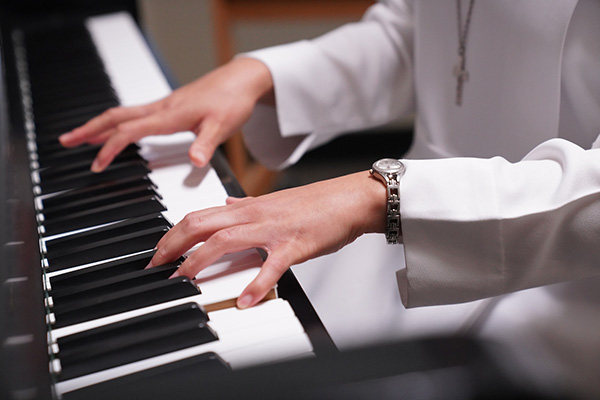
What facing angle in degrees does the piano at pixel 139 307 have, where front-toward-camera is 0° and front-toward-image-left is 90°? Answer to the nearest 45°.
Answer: approximately 270°

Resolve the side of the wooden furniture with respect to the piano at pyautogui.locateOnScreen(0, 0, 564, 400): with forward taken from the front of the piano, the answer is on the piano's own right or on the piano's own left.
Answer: on the piano's own left
